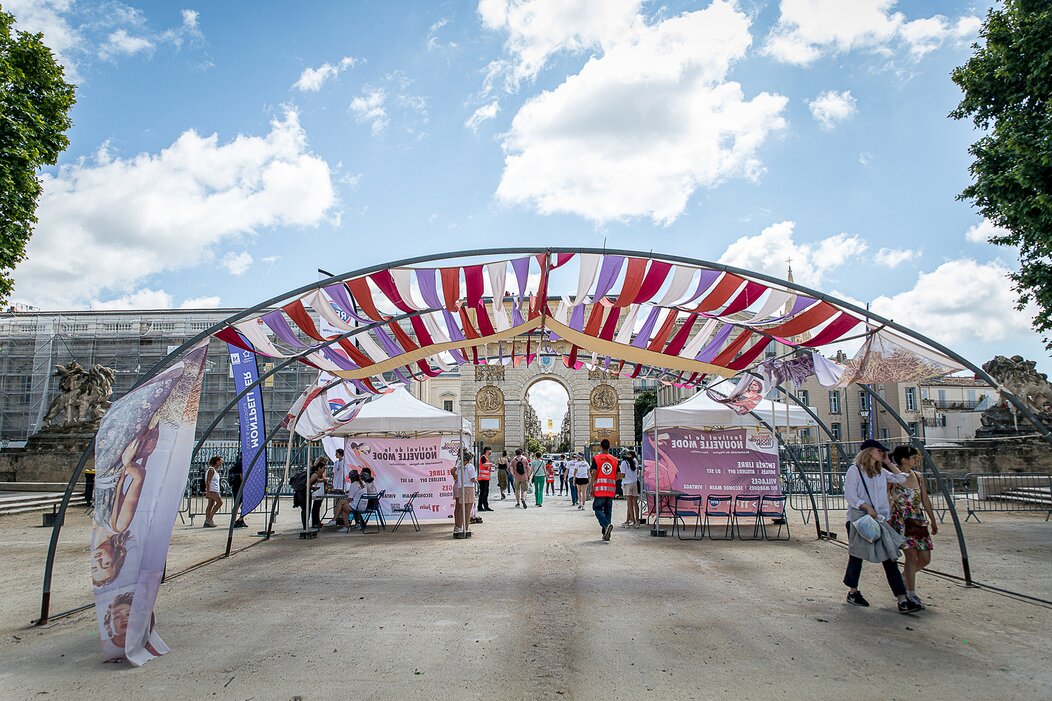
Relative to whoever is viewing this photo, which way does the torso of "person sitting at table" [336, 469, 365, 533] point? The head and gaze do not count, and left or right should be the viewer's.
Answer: facing to the left of the viewer

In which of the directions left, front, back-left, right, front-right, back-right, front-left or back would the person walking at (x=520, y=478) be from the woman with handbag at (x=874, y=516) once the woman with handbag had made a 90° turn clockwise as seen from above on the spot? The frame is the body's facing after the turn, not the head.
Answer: right

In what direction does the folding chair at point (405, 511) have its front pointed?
to the viewer's left

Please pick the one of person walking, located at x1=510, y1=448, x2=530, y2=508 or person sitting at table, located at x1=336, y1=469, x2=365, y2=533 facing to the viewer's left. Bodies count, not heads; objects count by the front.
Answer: the person sitting at table

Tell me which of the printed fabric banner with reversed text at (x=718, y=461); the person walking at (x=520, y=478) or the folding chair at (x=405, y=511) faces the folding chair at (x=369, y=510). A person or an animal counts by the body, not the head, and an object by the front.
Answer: the folding chair at (x=405, y=511)
